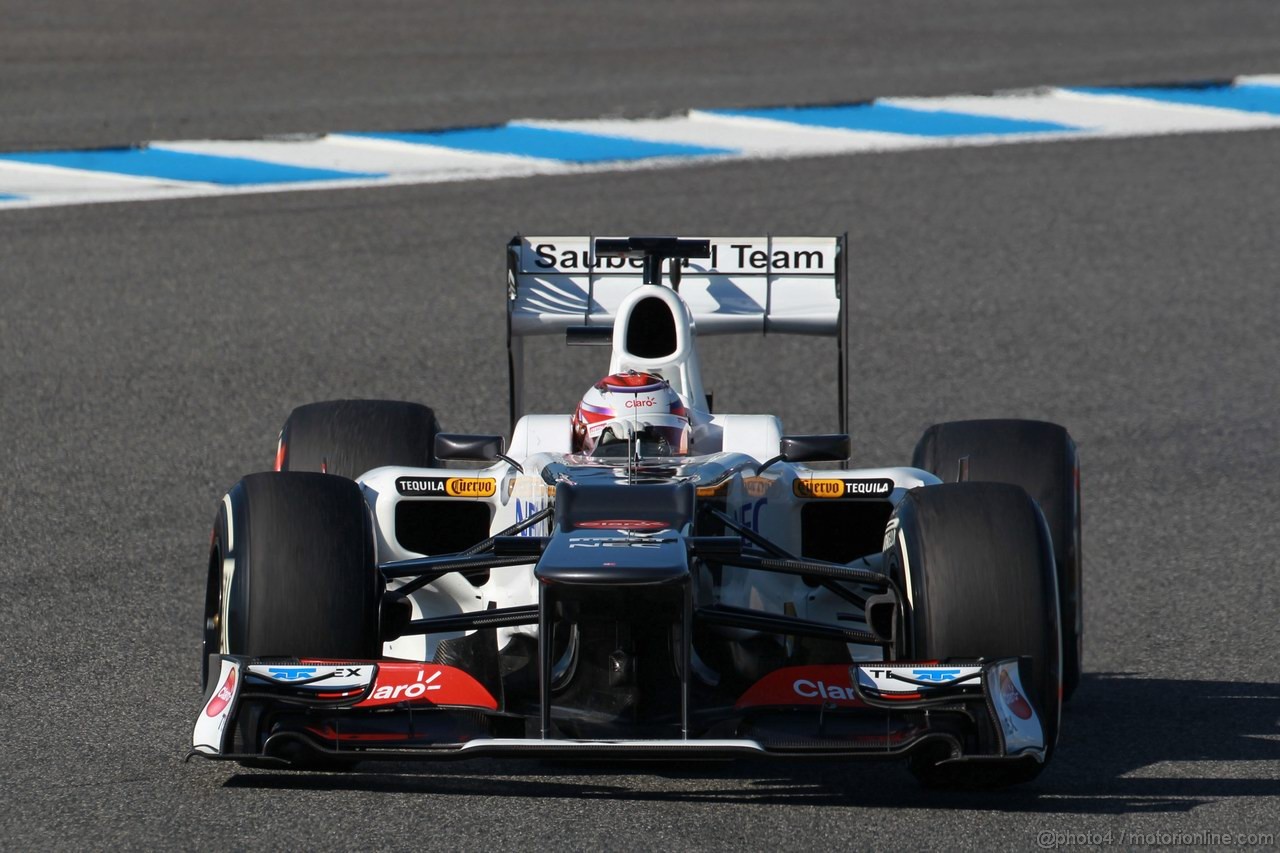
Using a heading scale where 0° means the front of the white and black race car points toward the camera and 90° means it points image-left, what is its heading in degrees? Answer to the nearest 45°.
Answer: approximately 0°
